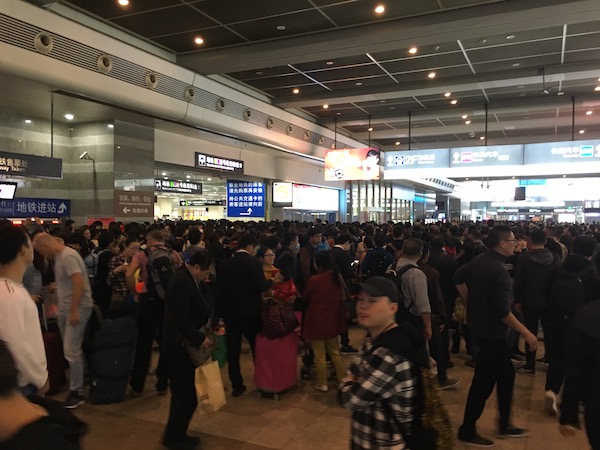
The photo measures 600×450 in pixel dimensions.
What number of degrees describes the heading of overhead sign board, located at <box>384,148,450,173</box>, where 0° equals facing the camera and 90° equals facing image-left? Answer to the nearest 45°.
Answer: approximately 0°

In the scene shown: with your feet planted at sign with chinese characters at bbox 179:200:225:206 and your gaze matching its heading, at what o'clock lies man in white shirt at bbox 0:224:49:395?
The man in white shirt is roughly at 12 o'clock from the sign with chinese characters.

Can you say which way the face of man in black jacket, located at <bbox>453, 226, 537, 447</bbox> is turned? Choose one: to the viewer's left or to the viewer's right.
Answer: to the viewer's right

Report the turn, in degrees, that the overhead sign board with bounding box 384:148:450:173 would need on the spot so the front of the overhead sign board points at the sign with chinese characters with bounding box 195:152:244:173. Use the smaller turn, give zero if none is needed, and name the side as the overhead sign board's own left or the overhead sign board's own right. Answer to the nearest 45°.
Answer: approximately 45° to the overhead sign board's own right

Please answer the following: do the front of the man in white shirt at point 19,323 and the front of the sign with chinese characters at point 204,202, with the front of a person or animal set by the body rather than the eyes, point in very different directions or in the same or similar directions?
very different directions

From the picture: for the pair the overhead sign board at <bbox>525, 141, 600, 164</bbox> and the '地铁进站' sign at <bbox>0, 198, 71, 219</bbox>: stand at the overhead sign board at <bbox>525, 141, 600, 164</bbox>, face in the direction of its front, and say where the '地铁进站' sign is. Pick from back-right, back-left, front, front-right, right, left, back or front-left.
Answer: front-right

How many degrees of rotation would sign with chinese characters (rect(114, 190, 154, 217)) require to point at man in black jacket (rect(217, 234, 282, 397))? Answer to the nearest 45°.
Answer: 0° — it already faces them

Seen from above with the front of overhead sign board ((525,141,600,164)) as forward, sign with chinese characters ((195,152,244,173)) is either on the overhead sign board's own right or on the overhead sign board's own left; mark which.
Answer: on the overhead sign board's own right

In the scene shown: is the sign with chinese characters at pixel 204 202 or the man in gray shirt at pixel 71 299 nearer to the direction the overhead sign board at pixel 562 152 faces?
the man in gray shirt

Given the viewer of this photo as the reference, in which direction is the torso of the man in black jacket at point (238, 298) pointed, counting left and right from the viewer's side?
facing away from the viewer and to the right of the viewer

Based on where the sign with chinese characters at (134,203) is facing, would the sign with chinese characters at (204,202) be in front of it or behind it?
behind
